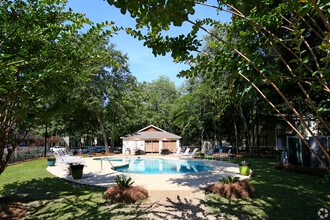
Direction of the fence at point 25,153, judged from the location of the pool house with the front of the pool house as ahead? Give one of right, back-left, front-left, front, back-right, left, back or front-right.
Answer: front-right

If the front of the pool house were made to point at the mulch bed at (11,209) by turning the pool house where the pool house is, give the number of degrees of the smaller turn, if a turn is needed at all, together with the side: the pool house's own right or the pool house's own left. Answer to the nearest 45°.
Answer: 0° — it already faces it

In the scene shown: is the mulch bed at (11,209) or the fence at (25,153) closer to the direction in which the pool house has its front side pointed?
the mulch bed

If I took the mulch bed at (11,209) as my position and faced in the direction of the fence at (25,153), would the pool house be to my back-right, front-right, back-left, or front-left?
front-right

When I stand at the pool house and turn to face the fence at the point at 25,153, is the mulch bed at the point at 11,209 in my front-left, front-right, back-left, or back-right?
front-left

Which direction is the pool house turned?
toward the camera

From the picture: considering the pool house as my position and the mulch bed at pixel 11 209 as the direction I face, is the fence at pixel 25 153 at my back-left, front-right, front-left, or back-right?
front-right
